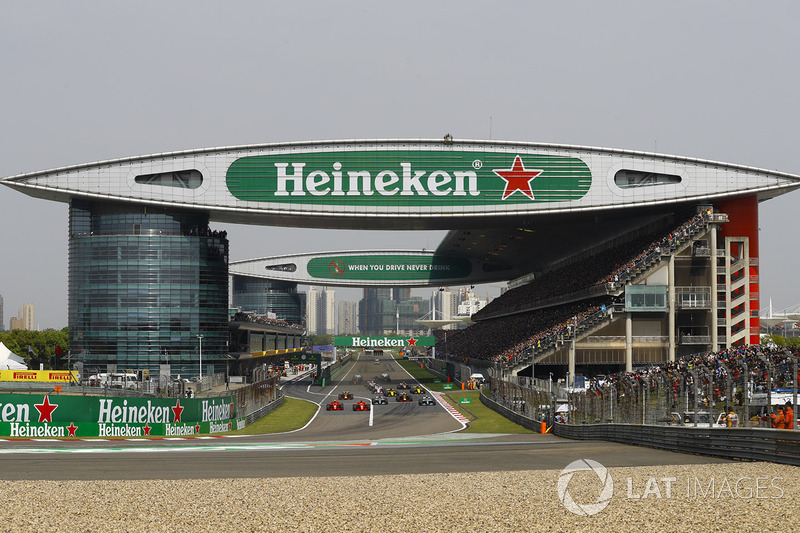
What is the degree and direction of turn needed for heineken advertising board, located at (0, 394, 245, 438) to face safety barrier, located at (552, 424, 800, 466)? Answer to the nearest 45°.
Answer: approximately 45° to its left

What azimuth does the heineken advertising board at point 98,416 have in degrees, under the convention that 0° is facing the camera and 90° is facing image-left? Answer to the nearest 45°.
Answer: approximately 0°

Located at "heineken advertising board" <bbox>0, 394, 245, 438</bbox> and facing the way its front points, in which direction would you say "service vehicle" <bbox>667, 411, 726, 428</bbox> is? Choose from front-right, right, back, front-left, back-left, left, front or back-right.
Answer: front-left
